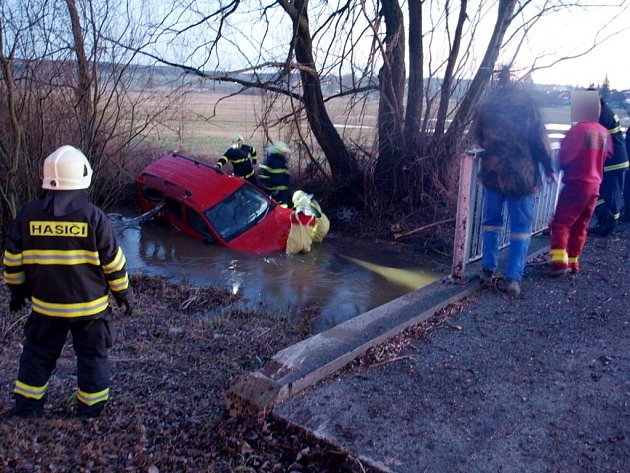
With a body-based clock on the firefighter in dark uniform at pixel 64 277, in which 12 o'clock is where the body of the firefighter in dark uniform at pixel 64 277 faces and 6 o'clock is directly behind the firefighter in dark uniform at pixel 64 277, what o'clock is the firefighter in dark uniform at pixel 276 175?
the firefighter in dark uniform at pixel 276 175 is roughly at 1 o'clock from the firefighter in dark uniform at pixel 64 277.

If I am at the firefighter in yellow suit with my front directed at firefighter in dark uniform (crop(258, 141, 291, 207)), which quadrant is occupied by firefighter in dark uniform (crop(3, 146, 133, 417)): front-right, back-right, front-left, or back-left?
back-left

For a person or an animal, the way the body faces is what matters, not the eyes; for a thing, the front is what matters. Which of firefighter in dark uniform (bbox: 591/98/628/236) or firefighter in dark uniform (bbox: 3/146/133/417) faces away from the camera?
firefighter in dark uniform (bbox: 3/146/133/417)

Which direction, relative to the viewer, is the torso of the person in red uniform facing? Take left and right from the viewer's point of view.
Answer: facing away from the viewer and to the left of the viewer

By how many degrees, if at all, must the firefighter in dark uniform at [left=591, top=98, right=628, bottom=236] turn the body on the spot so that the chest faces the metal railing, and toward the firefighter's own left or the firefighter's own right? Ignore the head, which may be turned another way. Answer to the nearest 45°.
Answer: approximately 45° to the firefighter's own left

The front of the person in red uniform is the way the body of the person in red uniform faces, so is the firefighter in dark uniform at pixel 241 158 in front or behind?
in front

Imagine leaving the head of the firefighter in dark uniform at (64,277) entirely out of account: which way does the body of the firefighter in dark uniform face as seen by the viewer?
away from the camera

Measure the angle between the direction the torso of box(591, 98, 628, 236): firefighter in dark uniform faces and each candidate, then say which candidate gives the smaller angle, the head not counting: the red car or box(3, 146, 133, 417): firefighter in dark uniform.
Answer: the red car

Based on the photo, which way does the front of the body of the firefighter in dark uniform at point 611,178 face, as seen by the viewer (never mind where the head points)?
to the viewer's left

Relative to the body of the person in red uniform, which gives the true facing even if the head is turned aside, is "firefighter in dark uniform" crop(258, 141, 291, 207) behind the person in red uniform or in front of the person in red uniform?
in front

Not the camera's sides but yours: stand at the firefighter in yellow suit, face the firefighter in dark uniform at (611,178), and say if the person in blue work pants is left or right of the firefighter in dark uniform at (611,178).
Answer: right
